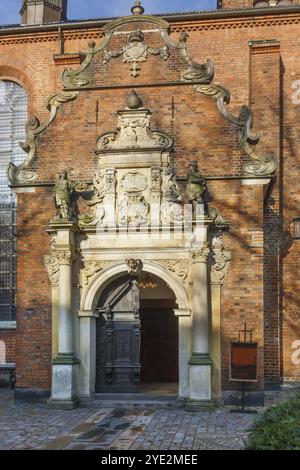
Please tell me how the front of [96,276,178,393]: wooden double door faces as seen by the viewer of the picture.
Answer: facing the viewer

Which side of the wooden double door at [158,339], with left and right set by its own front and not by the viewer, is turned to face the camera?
front

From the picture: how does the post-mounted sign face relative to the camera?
toward the camera
